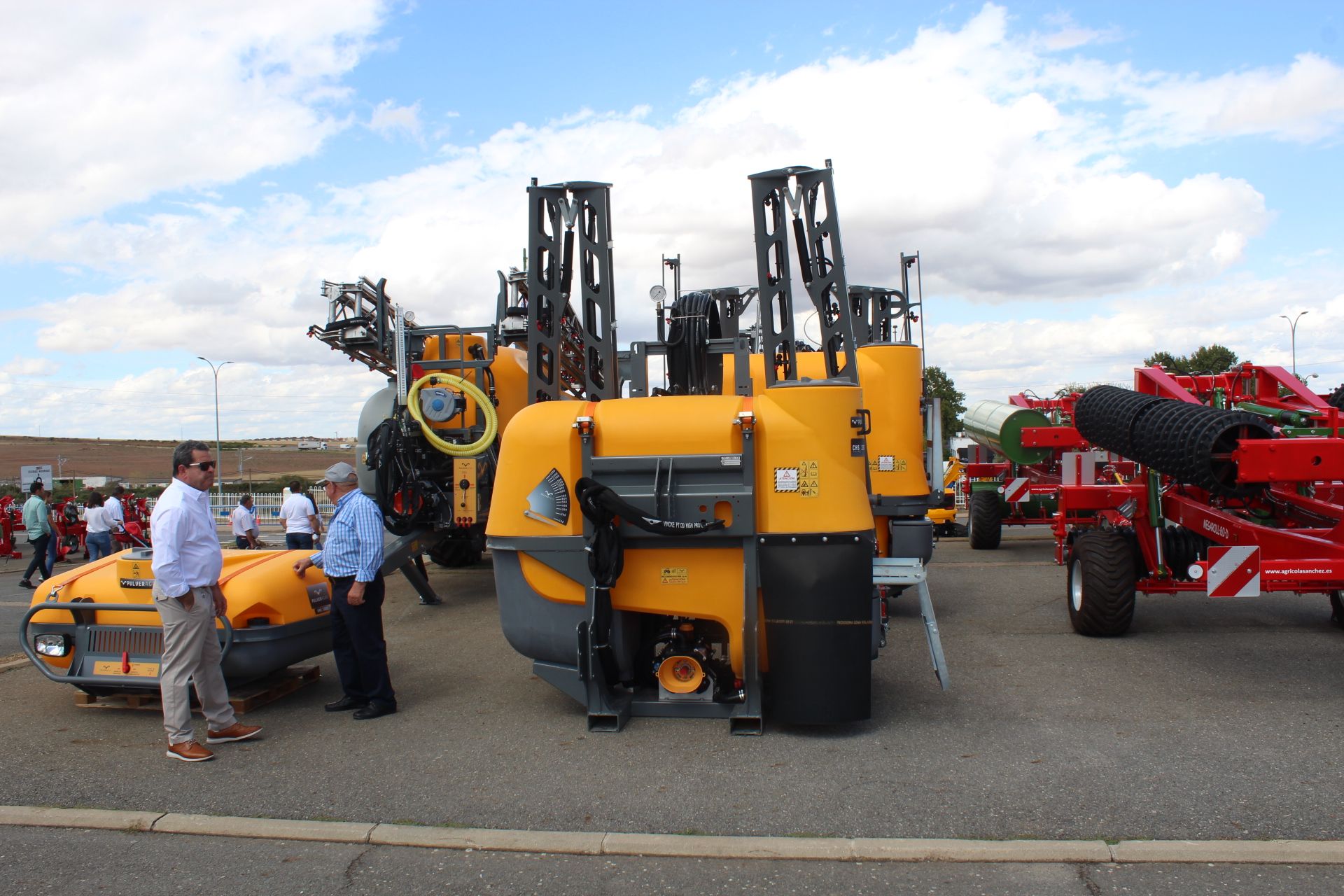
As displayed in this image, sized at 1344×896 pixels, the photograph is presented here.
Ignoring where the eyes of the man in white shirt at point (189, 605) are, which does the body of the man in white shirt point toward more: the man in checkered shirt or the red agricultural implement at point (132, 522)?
the man in checkered shirt

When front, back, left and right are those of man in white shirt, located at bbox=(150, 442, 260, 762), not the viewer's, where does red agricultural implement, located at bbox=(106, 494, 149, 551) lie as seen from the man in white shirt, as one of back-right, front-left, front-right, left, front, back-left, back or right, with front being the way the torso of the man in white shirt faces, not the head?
left

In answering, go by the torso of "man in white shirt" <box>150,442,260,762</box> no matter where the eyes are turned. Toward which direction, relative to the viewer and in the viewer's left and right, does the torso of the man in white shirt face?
facing to the right of the viewer

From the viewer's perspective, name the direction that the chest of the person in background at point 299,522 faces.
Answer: away from the camera

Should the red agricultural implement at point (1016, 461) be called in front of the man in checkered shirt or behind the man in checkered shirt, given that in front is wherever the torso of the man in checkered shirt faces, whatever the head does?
behind

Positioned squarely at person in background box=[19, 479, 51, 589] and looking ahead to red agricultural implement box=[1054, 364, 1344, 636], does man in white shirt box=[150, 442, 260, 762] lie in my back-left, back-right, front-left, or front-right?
front-right

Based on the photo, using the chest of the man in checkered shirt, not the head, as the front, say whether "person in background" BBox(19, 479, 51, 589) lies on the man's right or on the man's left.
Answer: on the man's right

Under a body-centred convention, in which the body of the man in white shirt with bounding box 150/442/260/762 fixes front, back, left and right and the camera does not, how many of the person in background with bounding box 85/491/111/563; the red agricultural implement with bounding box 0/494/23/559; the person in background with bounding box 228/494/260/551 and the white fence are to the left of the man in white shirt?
4

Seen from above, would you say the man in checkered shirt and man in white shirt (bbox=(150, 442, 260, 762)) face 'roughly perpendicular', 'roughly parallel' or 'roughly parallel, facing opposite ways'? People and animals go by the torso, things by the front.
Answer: roughly parallel, facing opposite ways

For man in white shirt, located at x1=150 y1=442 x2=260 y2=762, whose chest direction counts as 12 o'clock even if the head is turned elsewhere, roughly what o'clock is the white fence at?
The white fence is roughly at 9 o'clock from the man in white shirt.

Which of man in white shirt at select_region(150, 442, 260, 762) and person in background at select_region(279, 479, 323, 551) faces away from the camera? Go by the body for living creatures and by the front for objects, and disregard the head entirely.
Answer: the person in background

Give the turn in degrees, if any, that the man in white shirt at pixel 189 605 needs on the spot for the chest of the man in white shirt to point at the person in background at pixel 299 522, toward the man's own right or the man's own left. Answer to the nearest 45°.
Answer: approximately 90° to the man's own left

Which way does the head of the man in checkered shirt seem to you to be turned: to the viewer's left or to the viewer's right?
to the viewer's left

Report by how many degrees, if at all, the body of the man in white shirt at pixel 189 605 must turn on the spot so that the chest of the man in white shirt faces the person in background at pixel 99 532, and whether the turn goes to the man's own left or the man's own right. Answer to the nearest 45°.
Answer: approximately 90° to the man's own left

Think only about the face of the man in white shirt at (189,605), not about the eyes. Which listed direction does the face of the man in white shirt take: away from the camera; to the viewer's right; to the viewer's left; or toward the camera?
to the viewer's right

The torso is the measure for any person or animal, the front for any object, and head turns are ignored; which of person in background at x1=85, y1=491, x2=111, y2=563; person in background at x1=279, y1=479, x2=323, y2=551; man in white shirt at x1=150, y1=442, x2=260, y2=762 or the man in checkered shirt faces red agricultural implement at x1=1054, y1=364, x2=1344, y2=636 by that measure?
the man in white shirt

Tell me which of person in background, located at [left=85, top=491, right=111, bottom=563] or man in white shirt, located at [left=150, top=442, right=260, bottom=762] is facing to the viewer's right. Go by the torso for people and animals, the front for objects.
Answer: the man in white shirt
